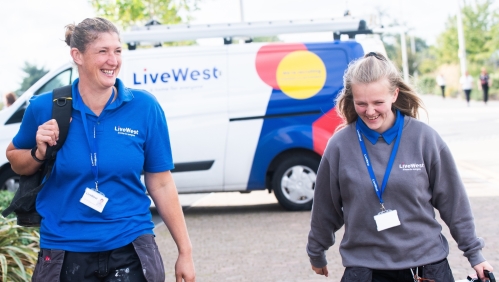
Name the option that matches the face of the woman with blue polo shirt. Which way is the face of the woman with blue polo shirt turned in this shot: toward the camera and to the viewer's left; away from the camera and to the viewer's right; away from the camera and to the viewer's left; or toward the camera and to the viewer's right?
toward the camera and to the viewer's right

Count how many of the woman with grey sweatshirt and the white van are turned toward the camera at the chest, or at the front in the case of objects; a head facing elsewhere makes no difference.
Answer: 1

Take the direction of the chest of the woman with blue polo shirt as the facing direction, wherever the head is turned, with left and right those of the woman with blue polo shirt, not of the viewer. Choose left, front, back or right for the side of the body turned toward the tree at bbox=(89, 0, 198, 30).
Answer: back

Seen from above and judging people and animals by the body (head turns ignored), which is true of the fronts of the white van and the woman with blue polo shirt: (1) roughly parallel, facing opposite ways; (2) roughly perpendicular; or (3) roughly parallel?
roughly perpendicular

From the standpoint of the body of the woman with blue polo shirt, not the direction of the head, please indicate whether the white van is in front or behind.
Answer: behind

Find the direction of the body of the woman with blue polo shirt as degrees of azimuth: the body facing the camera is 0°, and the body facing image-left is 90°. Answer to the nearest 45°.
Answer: approximately 0°

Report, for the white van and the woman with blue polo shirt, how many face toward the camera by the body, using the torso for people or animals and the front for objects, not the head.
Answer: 1

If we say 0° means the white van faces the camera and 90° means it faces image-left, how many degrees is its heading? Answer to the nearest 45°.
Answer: approximately 90°

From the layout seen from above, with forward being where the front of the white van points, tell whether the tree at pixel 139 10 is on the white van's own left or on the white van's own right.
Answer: on the white van's own right
